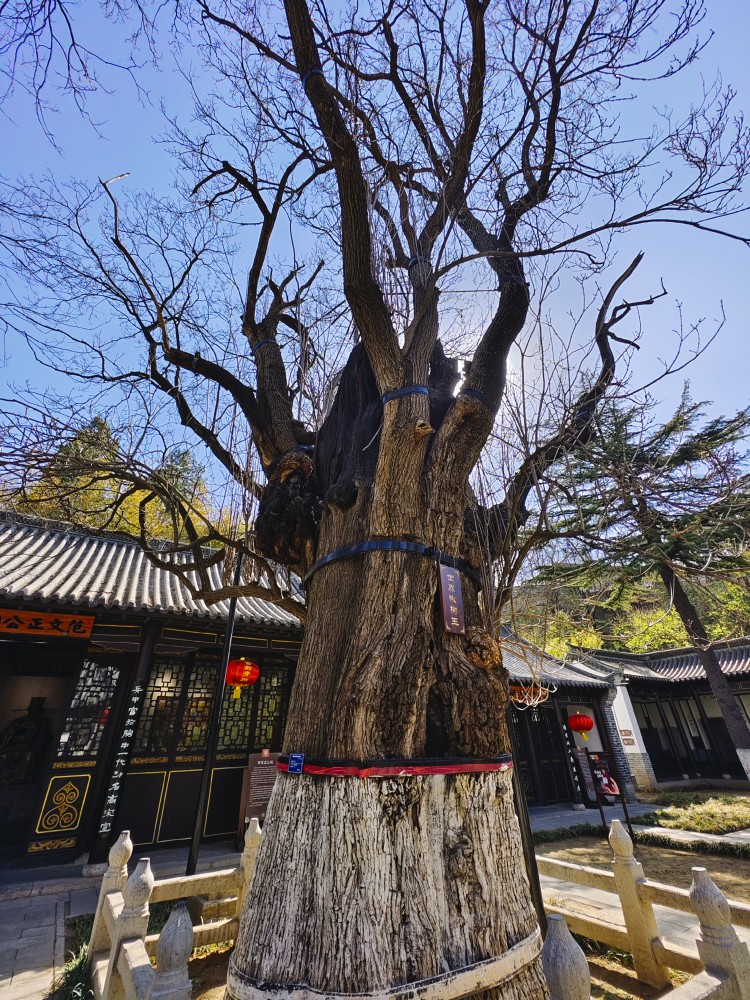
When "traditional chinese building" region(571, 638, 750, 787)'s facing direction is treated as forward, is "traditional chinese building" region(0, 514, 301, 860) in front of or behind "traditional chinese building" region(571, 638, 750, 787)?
in front

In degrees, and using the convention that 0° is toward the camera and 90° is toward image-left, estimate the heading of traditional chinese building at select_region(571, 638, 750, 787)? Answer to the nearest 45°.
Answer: approximately 0°

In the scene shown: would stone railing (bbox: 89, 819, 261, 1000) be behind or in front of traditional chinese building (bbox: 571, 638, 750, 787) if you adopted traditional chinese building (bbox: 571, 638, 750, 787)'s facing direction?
in front

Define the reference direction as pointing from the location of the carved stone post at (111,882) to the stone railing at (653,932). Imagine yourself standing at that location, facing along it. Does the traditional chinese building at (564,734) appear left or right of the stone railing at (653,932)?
left

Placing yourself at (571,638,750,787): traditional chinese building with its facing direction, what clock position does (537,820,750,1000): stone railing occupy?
The stone railing is roughly at 12 o'clock from the traditional chinese building.

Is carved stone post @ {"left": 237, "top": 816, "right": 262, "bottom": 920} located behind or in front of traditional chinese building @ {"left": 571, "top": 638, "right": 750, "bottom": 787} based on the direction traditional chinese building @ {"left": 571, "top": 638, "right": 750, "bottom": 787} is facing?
in front
